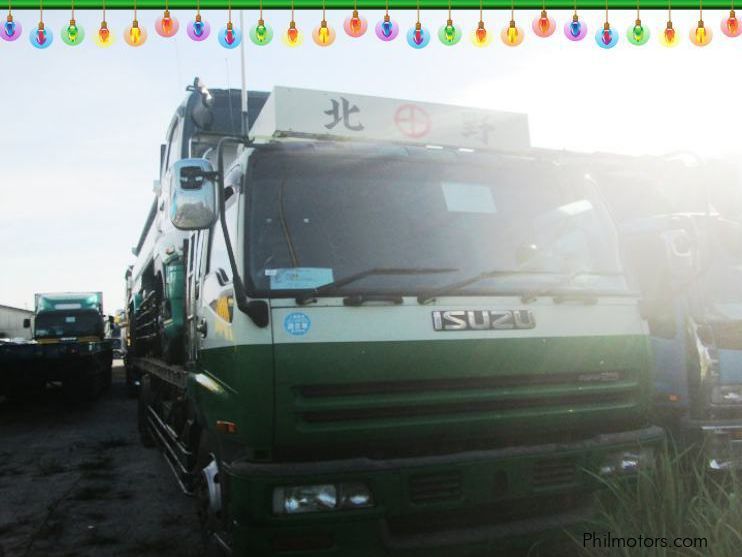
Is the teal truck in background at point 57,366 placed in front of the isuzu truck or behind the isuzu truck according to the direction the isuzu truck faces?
behind

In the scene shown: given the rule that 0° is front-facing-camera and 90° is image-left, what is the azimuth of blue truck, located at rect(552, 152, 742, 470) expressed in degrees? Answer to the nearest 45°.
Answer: approximately 315°

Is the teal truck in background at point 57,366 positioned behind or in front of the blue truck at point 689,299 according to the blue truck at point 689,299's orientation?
behind

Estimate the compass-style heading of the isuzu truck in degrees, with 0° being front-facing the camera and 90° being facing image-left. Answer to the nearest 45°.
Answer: approximately 315°

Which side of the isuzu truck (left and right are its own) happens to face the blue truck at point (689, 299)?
left

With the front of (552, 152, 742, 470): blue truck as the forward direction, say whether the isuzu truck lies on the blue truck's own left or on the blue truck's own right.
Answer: on the blue truck's own right
